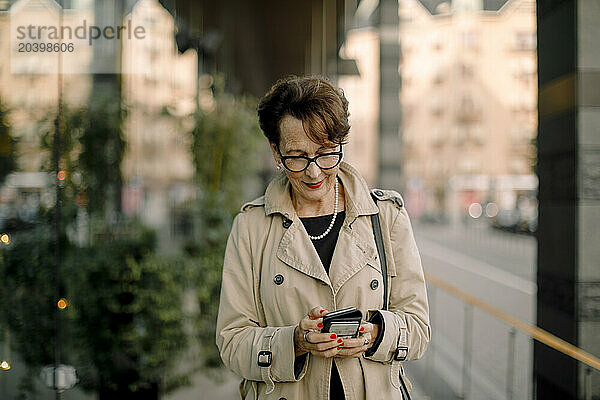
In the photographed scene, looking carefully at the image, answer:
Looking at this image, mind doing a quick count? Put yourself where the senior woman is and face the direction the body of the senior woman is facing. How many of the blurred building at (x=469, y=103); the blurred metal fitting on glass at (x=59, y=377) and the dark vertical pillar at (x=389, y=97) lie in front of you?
0

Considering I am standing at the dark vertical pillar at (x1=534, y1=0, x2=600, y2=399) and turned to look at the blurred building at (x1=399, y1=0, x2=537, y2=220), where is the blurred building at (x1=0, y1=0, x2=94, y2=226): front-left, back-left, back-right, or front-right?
front-left

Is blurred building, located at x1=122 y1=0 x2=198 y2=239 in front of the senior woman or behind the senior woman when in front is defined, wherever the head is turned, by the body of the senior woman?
behind

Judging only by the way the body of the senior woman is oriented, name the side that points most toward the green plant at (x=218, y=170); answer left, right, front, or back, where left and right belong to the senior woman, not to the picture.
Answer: back

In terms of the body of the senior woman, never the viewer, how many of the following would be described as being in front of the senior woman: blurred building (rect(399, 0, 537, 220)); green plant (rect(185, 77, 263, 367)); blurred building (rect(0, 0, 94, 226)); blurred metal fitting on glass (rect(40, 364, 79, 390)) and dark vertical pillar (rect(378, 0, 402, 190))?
0

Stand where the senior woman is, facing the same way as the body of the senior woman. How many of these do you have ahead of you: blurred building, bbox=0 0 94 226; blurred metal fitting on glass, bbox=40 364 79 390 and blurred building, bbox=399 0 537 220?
0

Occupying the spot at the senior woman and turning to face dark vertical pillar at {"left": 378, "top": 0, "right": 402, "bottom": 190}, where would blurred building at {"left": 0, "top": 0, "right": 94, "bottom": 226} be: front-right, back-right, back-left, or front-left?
front-left

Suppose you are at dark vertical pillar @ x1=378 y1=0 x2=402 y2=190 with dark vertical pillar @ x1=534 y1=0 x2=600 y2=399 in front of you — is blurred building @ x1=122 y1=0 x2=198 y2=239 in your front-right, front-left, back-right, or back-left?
back-right

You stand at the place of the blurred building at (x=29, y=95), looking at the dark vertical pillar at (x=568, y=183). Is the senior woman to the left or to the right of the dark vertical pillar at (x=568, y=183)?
right

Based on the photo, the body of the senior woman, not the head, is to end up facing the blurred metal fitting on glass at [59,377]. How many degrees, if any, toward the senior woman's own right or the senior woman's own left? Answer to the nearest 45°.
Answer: approximately 135° to the senior woman's own right

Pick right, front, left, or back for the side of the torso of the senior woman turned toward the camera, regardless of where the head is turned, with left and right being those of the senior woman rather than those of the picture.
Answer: front

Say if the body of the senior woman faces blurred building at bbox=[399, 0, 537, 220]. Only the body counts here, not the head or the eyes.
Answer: no

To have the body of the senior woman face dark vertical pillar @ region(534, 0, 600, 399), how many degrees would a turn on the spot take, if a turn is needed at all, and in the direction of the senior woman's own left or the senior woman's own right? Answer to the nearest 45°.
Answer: approximately 135° to the senior woman's own left

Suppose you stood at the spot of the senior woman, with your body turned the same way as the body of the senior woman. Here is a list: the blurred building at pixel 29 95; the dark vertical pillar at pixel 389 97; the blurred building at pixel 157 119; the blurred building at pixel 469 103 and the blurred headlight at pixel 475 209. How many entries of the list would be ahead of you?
0
